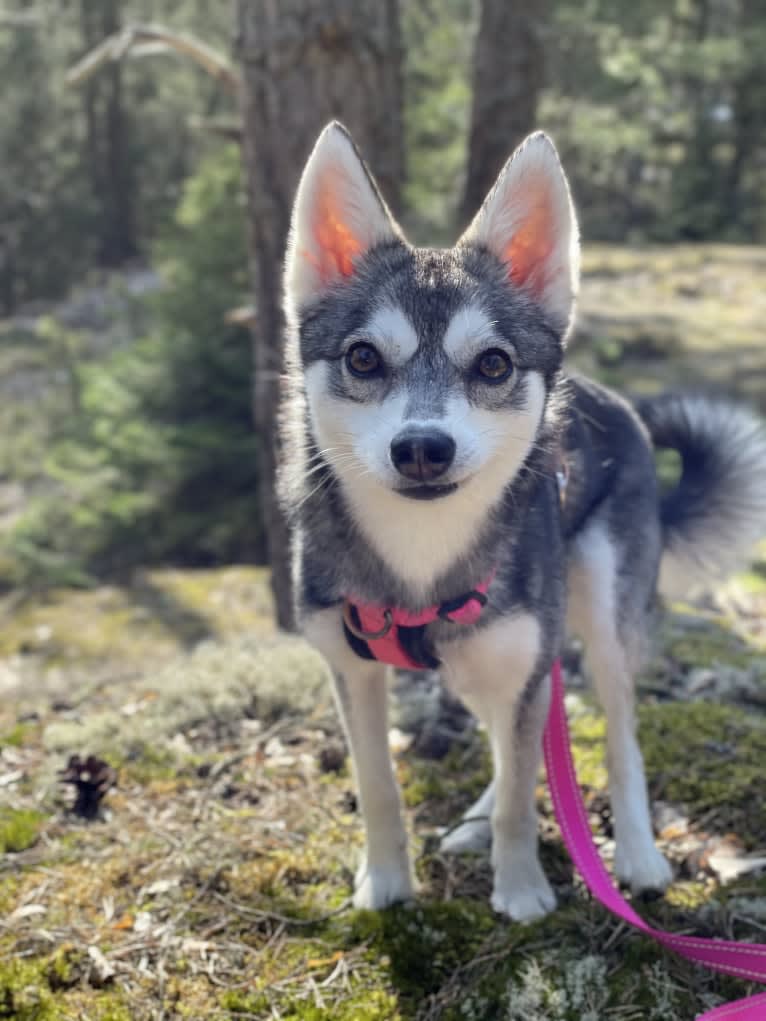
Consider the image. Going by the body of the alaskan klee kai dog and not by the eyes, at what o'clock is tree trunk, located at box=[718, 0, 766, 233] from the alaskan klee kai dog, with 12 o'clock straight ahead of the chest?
The tree trunk is roughly at 5 o'clock from the alaskan klee kai dog.

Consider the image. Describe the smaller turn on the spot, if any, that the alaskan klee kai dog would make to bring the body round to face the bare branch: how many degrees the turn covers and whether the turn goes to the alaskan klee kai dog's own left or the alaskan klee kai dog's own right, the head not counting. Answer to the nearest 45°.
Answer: approximately 90° to the alaskan klee kai dog's own right

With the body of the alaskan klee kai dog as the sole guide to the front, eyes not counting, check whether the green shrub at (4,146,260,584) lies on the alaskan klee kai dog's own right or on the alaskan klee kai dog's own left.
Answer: on the alaskan klee kai dog's own right

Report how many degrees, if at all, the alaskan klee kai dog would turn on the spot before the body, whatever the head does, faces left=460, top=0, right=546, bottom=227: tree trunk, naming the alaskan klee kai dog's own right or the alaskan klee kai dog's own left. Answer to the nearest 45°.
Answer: approximately 135° to the alaskan klee kai dog's own right

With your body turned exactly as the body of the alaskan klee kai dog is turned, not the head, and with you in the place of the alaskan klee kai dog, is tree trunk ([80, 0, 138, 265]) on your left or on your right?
on your right

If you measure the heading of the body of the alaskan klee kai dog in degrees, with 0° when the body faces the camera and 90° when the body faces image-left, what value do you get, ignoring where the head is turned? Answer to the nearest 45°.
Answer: approximately 45°

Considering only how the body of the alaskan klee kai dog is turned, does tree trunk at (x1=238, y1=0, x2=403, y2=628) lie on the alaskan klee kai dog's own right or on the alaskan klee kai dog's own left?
on the alaskan klee kai dog's own right
